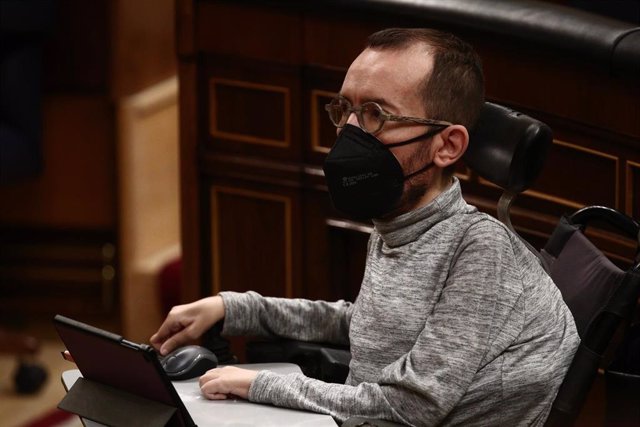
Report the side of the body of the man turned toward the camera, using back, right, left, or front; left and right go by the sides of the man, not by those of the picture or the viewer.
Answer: left

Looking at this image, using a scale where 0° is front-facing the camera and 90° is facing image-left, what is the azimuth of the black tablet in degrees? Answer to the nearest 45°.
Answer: approximately 225°

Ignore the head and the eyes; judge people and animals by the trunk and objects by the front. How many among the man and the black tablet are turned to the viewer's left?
1

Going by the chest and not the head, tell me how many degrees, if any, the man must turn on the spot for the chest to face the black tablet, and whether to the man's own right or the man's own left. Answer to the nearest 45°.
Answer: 0° — they already face it

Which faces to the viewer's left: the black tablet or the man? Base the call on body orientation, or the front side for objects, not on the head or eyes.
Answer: the man
